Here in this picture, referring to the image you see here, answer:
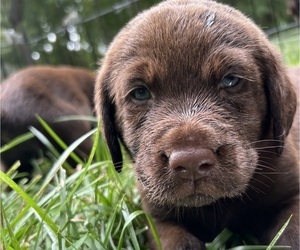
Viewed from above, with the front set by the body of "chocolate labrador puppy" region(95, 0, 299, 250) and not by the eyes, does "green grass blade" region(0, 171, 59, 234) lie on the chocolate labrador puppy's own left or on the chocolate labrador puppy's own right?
on the chocolate labrador puppy's own right

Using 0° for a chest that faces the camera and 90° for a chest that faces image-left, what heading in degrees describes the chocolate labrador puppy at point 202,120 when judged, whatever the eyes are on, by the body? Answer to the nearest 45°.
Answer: approximately 0°
